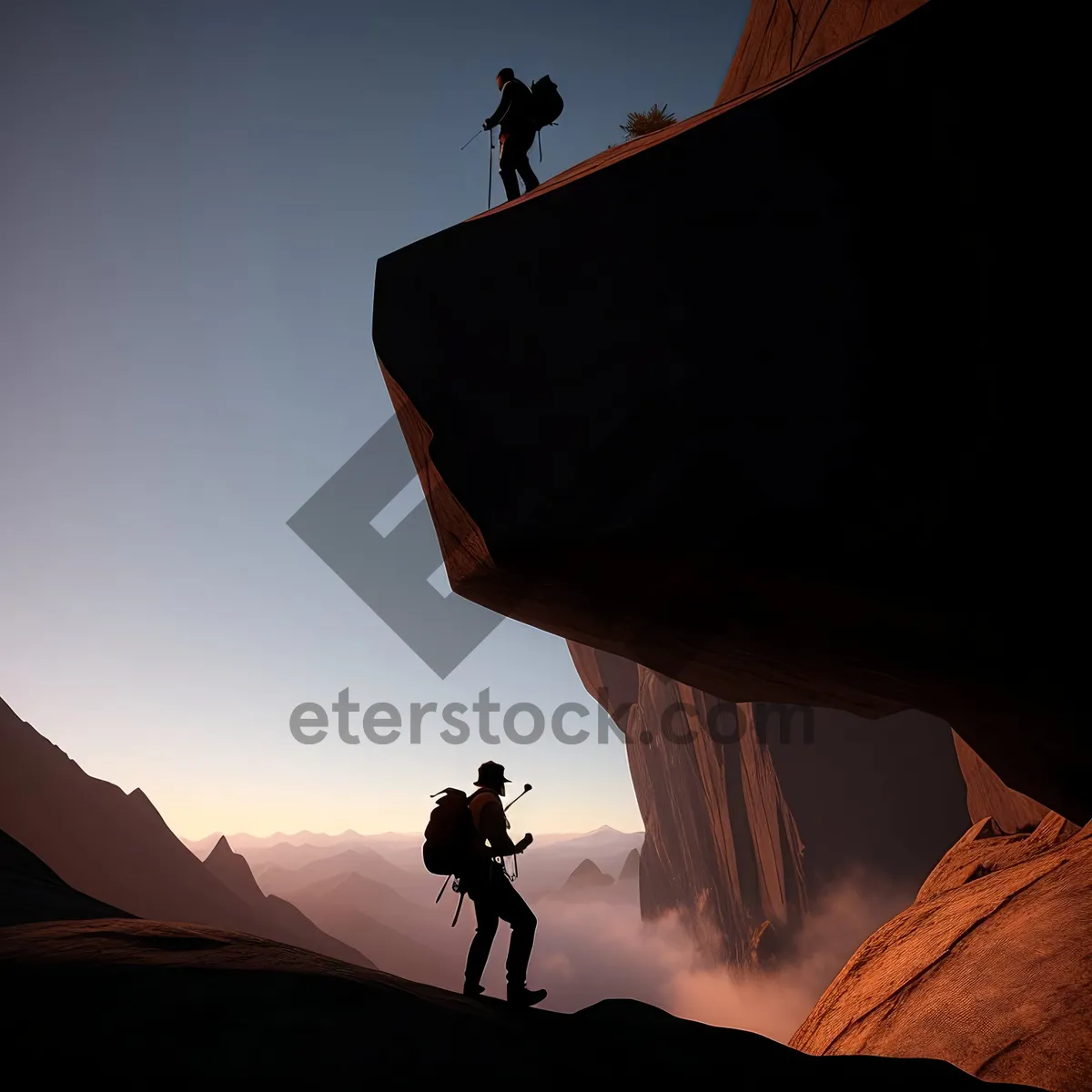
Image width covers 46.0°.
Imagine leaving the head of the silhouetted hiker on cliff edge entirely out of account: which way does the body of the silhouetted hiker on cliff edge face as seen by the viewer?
to the viewer's left

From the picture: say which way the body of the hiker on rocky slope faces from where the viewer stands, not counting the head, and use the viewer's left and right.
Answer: facing to the right of the viewer

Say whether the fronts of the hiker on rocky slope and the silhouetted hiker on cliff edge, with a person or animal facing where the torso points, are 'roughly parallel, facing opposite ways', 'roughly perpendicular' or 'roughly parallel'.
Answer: roughly parallel, facing opposite ways

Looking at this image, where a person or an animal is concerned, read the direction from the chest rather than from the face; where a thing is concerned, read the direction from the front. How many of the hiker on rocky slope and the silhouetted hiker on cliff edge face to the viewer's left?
1
